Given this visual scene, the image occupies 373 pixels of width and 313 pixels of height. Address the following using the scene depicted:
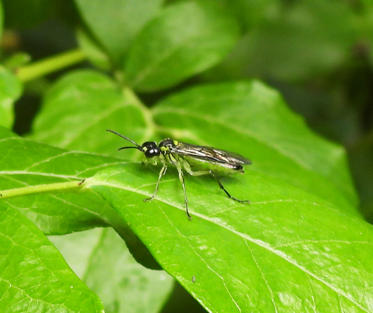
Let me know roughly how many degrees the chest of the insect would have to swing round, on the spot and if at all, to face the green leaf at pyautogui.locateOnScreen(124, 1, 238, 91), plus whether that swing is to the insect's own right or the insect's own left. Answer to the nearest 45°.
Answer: approximately 90° to the insect's own right

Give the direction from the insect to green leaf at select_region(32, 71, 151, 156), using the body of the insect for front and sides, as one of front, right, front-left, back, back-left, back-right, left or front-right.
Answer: front-right

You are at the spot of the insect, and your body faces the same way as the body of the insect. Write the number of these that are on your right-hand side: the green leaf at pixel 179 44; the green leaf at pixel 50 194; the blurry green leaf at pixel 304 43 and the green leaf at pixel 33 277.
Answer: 2

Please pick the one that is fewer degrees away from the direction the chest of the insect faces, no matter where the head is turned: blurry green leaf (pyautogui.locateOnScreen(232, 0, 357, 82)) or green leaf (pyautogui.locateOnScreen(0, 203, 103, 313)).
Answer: the green leaf (pyautogui.locateOnScreen(0, 203, 103, 313))

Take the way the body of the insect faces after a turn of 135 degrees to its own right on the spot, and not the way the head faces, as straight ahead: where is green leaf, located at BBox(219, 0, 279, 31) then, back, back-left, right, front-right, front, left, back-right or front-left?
front-left

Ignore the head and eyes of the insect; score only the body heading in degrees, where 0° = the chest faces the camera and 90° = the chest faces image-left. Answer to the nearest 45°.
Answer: approximately 90°

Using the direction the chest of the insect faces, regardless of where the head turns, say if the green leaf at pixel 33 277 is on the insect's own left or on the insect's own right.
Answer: on the insect's own left
